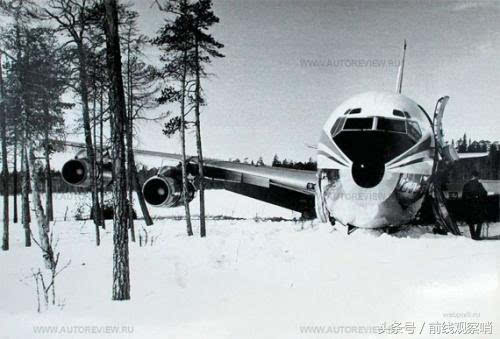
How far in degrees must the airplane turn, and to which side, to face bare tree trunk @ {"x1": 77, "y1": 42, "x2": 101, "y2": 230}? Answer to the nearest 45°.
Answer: approximately 90° to its right

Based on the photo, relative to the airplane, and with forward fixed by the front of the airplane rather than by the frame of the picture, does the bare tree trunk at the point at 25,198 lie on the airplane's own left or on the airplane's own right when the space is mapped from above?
on the airplane's own right

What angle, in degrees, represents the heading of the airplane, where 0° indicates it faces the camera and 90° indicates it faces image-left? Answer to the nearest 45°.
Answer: approximately 0°

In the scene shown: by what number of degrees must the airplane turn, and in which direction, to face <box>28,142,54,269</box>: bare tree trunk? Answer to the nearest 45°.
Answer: approximately 90° to its right
